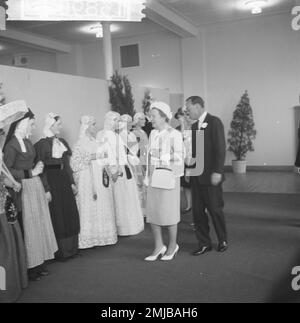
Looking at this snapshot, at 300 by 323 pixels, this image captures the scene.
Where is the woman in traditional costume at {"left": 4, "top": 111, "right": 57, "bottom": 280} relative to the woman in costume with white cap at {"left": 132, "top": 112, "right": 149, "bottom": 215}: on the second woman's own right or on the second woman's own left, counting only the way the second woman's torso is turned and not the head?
on the second woman's own right

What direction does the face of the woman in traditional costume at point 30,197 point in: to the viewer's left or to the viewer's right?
to the viewer's right

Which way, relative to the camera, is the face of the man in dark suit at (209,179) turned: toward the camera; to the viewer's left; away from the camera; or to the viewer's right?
to the viewer's left

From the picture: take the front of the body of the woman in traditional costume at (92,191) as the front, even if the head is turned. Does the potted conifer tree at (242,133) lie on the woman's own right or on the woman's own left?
on the woman's own left

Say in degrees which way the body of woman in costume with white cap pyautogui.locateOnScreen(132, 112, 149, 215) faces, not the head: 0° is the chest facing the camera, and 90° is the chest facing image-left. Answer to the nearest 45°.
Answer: approximately 315°

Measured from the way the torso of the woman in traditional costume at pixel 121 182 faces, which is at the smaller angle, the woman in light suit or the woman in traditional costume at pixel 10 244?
the woman in light suit

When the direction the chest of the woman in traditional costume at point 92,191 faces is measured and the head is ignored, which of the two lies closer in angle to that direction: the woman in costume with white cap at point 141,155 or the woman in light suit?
the woman in light suit
